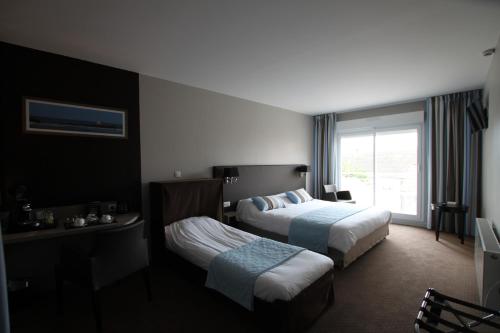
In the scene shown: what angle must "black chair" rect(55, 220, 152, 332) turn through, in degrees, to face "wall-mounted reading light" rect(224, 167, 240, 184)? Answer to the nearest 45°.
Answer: approximately 90° to its right

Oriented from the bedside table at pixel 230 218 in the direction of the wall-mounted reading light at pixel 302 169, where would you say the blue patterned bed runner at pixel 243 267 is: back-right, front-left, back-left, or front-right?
back-right

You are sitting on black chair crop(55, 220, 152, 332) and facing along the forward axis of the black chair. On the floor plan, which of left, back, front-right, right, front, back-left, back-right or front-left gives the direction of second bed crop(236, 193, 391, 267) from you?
back-right

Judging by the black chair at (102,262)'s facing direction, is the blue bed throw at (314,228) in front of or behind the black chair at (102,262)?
behind

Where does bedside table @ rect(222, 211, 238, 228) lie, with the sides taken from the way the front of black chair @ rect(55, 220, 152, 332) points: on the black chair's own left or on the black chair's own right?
on the black chair's own right

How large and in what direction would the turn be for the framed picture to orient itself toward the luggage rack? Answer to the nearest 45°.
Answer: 0° — it already faces it

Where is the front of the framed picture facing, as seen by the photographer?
facing the viewer and to the right of the viewer

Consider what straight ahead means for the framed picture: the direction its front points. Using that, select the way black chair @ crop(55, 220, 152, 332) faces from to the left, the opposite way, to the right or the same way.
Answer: the opposite way

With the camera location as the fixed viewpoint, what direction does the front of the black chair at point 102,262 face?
facing away from the viewer and to the left of the viewer

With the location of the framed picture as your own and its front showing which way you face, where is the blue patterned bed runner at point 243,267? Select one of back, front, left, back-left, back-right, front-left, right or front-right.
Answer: front

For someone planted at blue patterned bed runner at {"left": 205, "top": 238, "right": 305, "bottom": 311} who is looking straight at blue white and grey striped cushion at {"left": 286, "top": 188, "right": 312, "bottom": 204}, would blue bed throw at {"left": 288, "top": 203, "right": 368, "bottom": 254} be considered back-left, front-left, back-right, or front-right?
front-right

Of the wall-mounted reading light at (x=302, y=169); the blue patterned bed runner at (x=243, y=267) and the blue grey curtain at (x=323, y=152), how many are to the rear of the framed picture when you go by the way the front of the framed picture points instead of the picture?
0

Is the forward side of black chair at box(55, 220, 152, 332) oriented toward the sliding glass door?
no

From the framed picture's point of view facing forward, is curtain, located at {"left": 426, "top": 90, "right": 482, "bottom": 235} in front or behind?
in front

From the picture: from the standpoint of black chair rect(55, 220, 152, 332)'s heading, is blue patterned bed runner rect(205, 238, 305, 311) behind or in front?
behind

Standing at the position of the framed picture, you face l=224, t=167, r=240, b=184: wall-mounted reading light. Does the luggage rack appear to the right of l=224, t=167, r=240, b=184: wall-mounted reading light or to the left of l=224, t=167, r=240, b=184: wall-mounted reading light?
right

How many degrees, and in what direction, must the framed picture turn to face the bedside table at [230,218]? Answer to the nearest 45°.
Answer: approximately 45° to its left

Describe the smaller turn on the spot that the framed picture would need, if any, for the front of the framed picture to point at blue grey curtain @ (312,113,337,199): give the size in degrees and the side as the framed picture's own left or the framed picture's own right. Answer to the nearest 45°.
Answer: approximately 45° to the framed picture's own left
